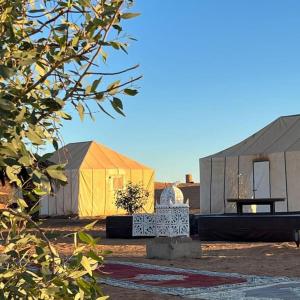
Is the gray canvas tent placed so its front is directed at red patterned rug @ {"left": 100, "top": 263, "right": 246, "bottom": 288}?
yes

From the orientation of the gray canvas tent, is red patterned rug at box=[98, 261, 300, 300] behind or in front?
in front

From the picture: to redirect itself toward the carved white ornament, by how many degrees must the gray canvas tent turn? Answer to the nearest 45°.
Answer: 0° — it already faces it

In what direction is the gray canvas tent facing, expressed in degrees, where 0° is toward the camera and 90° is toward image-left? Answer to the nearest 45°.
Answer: approximately 0°

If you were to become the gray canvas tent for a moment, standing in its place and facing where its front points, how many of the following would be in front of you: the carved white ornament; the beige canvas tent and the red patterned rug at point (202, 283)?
2

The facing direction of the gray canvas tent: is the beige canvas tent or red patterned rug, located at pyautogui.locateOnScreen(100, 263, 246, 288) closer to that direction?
the red patterned rug

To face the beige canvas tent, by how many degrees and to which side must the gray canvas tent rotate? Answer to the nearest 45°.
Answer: approximately 135° to its right

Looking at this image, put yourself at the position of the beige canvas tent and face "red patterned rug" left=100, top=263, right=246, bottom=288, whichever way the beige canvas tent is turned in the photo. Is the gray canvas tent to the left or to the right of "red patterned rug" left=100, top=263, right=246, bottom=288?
left

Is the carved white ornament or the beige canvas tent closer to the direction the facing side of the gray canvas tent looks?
the carved white ornament

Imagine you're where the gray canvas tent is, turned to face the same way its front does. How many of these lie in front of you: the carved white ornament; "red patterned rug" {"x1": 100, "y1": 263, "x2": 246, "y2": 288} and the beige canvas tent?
2
